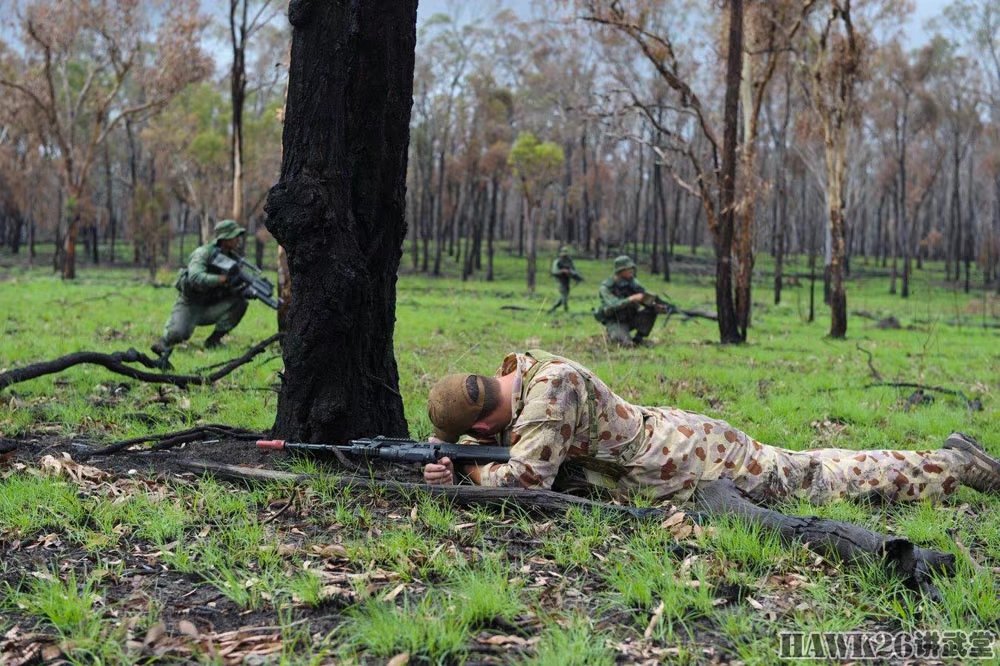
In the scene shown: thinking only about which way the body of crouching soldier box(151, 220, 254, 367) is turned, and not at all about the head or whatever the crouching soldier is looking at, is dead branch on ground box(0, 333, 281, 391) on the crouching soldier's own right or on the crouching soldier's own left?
on the crouching soldier's own right

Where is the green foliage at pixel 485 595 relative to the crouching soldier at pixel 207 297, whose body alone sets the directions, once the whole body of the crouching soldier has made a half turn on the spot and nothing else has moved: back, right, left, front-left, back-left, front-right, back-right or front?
left

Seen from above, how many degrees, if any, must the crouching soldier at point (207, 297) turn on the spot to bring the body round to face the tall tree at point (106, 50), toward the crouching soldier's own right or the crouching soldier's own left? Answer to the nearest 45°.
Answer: approximately 90° to the crouching soldier's own left

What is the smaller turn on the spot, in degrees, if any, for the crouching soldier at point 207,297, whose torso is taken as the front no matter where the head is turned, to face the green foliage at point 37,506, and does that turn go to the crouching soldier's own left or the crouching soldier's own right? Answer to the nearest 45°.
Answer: approximately 90° to the crouching soldier's own right

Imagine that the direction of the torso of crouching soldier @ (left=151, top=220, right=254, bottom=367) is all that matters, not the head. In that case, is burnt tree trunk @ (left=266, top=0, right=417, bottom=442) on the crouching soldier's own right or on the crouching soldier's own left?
on the crouching soldier's own right

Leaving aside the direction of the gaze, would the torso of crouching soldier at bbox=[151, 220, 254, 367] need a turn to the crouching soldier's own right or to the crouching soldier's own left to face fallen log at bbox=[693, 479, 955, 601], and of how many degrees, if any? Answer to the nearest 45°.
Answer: approximately 90° to the crouching soldier's own right

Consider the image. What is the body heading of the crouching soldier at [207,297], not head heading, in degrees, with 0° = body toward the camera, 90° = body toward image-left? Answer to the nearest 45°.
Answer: approximately 270°

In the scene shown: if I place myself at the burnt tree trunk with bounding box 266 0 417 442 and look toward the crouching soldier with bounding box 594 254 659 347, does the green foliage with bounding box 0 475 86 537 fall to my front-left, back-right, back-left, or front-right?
back-left

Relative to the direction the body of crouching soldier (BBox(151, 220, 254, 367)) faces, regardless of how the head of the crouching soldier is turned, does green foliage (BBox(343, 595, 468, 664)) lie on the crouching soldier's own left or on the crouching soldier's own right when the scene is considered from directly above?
on the crouching soldier's own right
